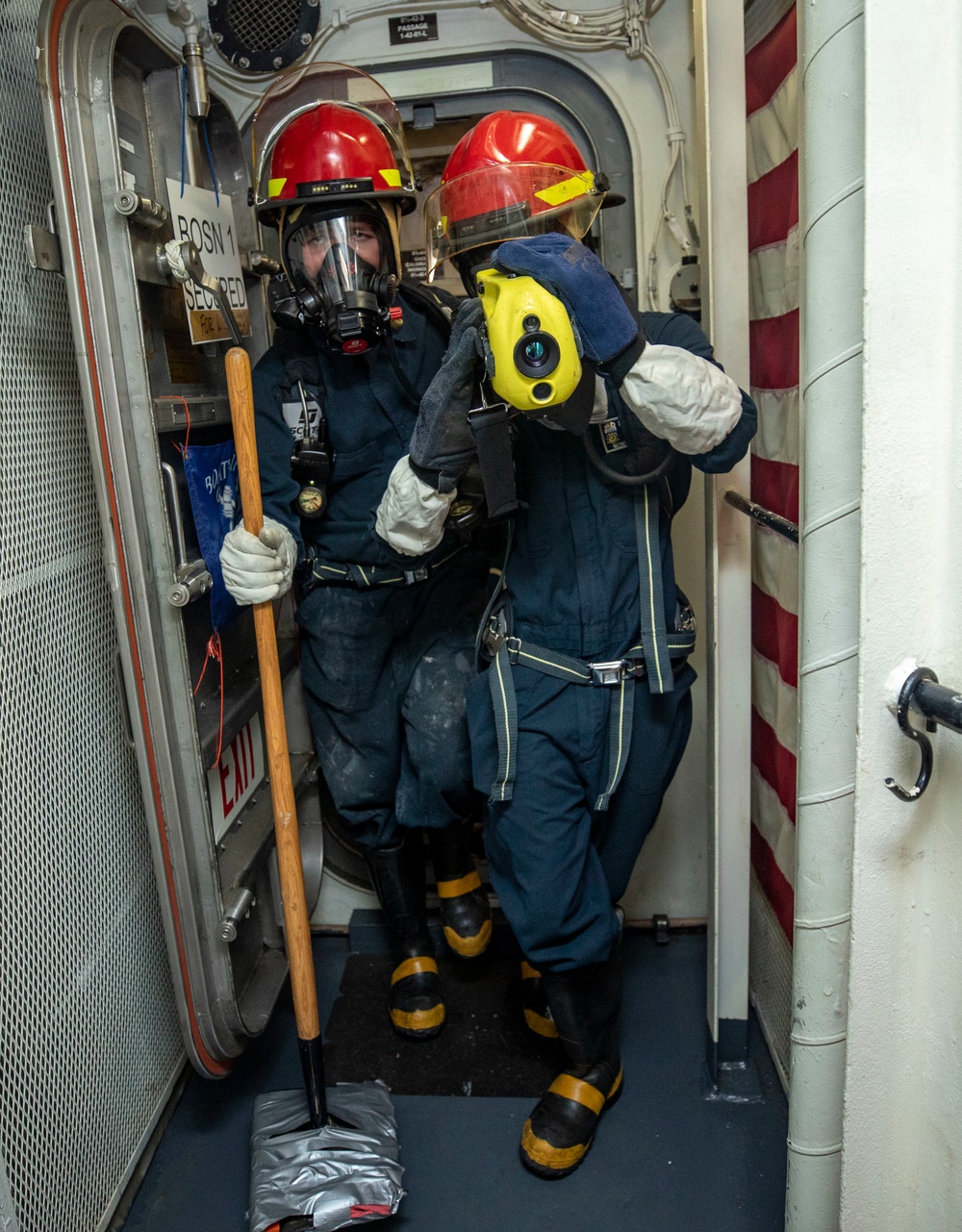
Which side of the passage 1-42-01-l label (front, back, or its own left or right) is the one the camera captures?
front

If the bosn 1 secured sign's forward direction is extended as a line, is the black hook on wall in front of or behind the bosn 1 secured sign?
in front

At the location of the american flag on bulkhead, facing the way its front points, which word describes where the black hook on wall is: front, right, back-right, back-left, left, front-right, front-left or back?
left

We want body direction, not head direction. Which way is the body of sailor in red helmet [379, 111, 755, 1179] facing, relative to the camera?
toward the camera

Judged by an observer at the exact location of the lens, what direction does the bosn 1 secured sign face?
facing the viewer and to the right of the viewer

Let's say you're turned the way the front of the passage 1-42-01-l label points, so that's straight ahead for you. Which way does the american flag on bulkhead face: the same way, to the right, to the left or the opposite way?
to the right

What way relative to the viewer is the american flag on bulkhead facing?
to the viewer's left

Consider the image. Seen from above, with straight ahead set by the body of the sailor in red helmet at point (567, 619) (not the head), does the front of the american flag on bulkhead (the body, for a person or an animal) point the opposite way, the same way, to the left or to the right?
to the right

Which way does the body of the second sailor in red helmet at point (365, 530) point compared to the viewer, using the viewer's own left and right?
facing the viewer
